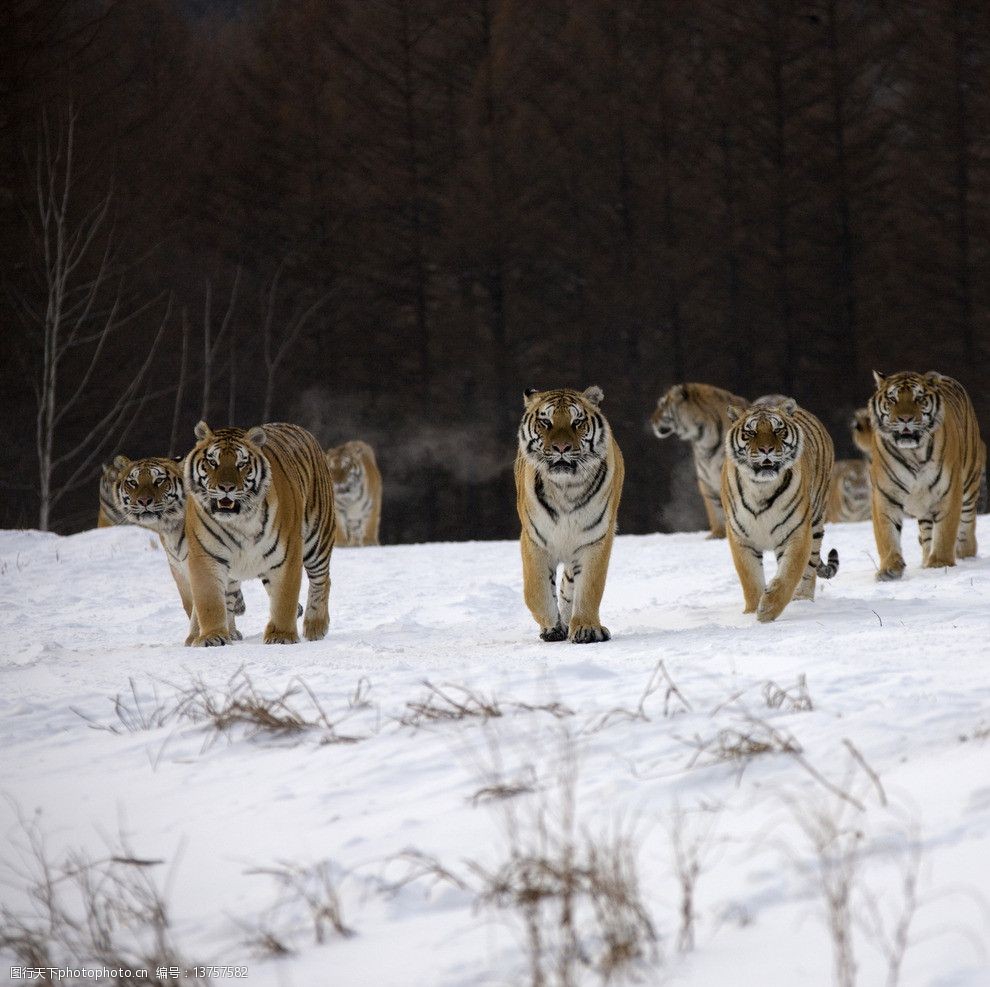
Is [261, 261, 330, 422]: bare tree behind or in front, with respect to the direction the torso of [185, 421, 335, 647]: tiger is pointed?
behind

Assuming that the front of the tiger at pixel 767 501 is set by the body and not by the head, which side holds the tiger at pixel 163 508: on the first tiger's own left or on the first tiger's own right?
on the first tiger's own right

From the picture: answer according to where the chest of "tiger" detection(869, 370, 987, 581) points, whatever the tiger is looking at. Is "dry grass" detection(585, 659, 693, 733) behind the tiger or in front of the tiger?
in front

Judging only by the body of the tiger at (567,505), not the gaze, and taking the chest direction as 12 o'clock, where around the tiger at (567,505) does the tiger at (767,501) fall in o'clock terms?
the tiger at (767,501) is roughly at 8 o'clock from the tiger at (567,505).

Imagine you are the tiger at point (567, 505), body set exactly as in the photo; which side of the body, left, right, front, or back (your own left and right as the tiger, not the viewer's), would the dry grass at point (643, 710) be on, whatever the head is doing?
front

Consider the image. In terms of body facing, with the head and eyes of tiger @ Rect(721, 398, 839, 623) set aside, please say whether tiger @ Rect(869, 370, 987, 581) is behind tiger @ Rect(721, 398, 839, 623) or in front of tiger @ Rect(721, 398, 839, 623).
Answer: behind

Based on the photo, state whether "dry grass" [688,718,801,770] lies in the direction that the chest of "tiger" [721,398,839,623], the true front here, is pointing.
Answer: yes

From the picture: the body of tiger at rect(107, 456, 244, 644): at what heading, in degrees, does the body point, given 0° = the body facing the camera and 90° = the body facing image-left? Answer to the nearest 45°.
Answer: approximately 45°

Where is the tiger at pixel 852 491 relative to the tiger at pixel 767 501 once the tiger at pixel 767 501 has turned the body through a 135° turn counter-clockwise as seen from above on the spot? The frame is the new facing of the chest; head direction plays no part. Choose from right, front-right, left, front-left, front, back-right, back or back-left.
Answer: front-left

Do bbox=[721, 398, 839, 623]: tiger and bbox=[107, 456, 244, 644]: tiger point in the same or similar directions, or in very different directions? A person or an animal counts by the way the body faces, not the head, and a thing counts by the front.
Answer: same or similar directions

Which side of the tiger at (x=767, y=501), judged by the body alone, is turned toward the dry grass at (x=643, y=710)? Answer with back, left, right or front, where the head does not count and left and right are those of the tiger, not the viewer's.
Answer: front

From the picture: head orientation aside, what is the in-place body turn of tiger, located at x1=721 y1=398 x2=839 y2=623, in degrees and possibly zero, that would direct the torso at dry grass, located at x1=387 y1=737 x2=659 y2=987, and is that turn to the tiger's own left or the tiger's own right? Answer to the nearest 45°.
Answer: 0° — it already faces it

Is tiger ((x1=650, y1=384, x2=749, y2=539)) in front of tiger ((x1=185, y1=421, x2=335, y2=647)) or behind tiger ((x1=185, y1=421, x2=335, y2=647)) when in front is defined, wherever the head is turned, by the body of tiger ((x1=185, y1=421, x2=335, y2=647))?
behind

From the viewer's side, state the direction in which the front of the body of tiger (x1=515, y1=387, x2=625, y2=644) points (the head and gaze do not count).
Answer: toward the camera

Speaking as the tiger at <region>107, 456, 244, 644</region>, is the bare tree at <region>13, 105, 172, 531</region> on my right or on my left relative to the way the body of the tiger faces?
on my right

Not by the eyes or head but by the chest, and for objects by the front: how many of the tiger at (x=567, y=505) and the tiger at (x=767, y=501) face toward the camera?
2
